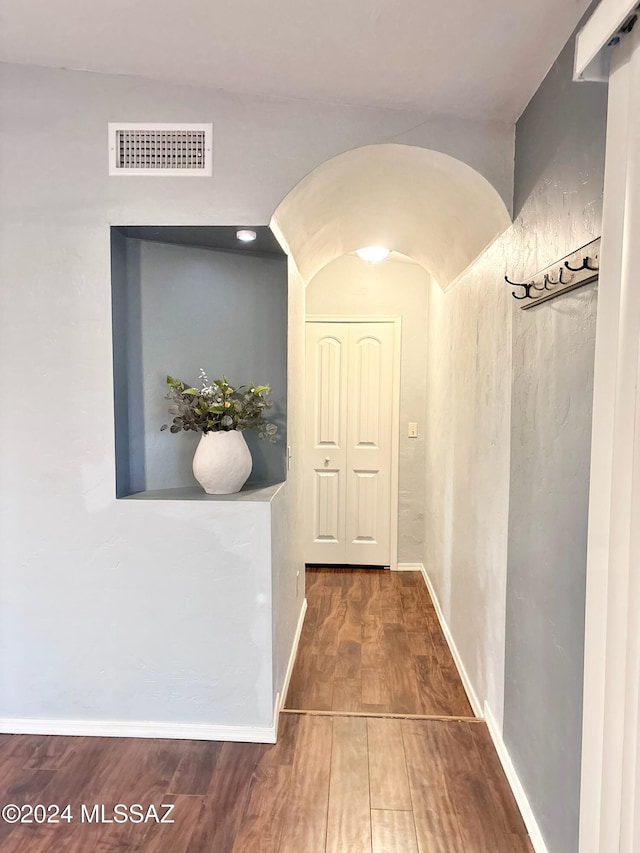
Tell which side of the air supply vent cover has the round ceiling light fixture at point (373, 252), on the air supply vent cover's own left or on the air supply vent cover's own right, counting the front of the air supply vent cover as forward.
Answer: on the air supply vent cover's own left

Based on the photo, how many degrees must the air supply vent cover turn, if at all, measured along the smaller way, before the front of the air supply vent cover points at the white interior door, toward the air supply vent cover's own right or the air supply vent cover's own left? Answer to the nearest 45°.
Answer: approximately 135° to the air supply vent cover's own left

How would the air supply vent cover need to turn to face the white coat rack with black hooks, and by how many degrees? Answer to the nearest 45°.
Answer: approximately 45° to its left

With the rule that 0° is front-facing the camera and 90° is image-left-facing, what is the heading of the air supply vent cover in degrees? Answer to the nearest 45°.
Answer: approximately 0°
